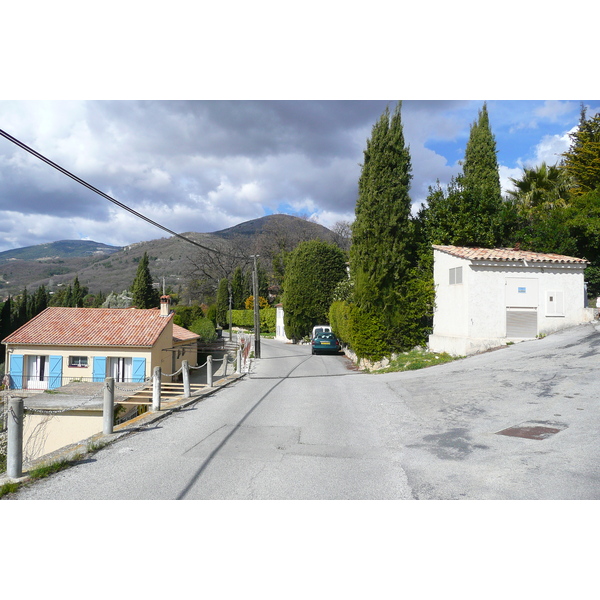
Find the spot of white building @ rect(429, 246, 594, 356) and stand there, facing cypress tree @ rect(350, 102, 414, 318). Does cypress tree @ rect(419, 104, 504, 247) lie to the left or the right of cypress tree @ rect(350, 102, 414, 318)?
right

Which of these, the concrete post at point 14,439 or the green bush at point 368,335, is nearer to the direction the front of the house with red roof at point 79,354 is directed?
the concrete post

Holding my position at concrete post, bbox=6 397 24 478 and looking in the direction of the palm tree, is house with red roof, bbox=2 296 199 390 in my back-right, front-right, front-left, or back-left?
front-left

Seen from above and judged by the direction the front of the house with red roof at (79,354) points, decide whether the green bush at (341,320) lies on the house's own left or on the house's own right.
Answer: on the house's own left

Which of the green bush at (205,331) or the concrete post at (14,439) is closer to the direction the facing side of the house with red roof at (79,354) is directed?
the concrete post

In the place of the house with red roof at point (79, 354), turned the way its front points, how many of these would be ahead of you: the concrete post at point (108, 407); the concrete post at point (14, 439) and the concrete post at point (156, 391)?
3

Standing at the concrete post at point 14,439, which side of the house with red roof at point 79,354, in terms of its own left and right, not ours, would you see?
front

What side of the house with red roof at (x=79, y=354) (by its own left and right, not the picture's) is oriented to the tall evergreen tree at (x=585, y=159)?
left

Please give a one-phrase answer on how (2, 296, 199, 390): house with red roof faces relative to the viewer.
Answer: facing the viewer

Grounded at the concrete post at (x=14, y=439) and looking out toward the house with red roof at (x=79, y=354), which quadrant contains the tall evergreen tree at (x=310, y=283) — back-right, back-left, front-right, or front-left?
front-right

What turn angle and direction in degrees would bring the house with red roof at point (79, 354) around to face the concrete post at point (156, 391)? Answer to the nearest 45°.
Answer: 0° — it already faces it

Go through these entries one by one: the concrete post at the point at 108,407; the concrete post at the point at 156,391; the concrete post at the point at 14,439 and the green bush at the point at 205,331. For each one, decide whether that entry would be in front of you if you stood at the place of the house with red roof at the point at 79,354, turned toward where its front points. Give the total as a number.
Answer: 3

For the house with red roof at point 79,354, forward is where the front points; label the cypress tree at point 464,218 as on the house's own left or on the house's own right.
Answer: on the house's own left
